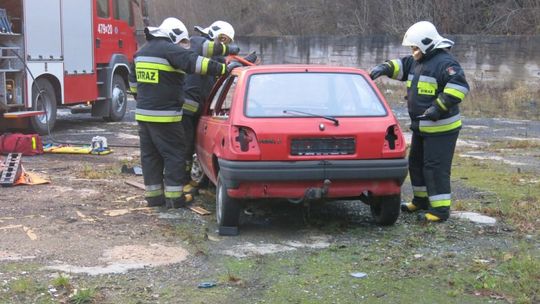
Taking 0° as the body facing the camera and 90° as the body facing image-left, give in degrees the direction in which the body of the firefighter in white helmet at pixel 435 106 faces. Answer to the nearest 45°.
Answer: approximately 45°

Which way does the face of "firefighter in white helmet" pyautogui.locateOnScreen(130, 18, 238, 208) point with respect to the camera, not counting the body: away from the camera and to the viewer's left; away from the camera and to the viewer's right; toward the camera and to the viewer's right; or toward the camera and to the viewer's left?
away from the camera and to the viewer's right

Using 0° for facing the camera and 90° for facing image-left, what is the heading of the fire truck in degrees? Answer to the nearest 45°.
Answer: approximately 225°

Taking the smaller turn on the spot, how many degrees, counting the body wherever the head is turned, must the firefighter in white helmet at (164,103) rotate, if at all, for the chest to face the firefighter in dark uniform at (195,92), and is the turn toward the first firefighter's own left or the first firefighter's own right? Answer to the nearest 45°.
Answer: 0° — they already face them

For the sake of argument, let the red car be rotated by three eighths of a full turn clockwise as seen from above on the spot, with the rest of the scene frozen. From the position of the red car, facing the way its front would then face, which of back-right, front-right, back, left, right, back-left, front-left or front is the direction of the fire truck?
back

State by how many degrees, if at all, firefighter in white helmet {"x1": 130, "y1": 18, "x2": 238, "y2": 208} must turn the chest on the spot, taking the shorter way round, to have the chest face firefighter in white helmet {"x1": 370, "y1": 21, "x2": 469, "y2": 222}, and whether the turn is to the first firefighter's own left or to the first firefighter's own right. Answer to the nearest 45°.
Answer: approximately 45° to the first firefighter's own right

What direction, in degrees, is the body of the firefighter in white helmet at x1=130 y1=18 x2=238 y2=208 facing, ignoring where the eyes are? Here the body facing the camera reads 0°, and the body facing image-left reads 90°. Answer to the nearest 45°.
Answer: approximately 225°

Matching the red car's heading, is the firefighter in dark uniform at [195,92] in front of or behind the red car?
in front

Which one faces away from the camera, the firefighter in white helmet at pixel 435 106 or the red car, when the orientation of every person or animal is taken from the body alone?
the red car

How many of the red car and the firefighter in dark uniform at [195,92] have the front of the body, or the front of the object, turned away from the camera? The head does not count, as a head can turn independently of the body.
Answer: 1

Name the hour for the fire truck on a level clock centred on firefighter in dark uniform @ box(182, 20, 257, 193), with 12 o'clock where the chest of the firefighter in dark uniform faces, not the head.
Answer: The fire truck is roughly at 8 o'clock from the firefighter in dark uniform.

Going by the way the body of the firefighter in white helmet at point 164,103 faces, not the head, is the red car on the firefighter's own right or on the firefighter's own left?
on the firefighter's own right

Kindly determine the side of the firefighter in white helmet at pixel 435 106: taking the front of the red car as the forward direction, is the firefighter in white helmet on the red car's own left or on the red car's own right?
on the red car's own right

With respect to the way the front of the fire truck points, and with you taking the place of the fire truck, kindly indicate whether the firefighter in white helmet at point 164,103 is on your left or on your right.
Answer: on your right

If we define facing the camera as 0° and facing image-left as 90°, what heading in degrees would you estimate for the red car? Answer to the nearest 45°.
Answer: approximately 180°

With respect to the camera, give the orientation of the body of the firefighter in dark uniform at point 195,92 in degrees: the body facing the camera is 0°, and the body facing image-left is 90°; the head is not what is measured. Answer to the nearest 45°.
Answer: approximately 270°

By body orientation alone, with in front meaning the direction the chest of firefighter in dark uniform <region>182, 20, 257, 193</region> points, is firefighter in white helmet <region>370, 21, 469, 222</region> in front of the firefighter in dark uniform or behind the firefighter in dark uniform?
in front
